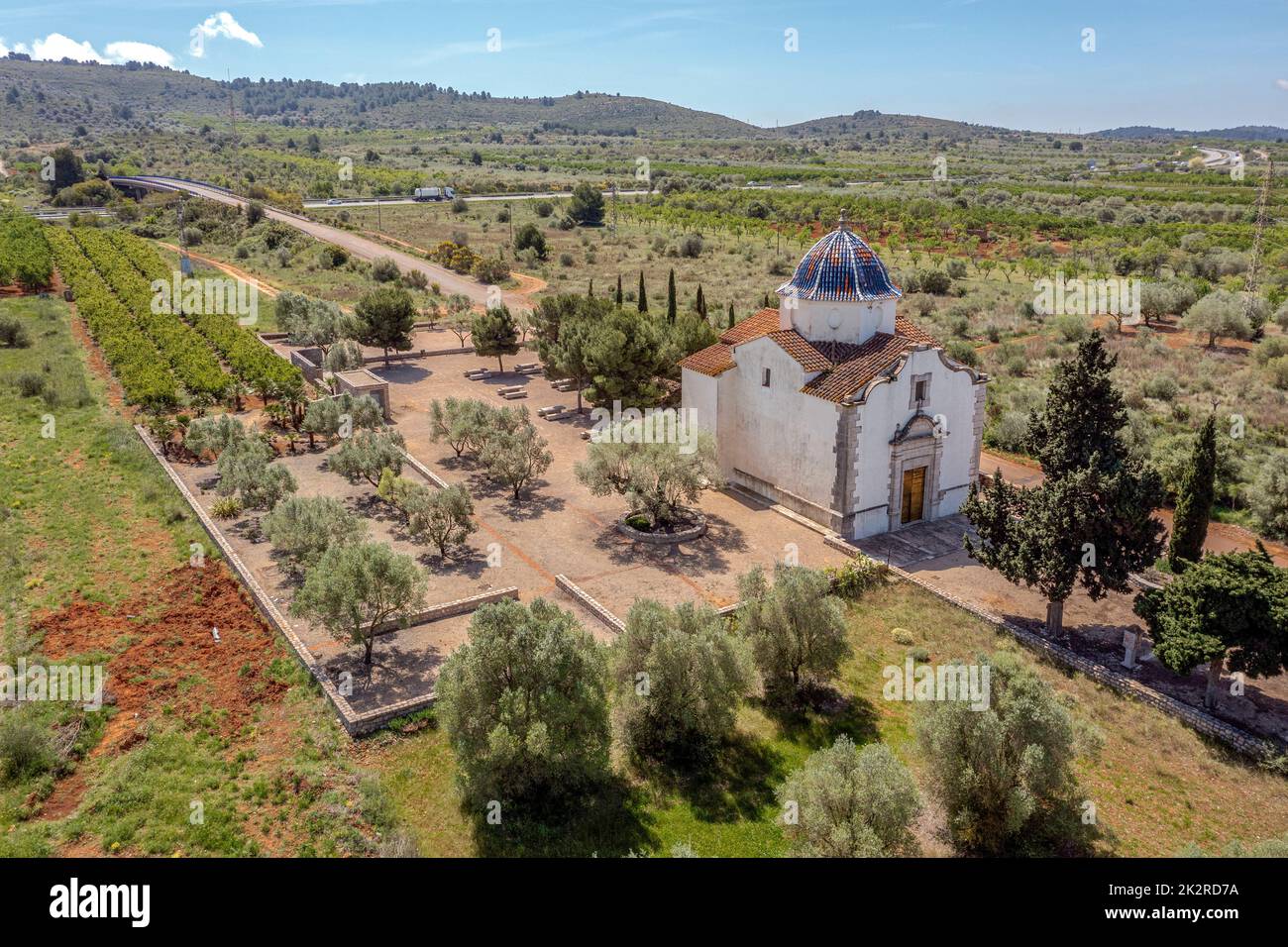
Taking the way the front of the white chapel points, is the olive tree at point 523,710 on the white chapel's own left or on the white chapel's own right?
on the white chapel's own right

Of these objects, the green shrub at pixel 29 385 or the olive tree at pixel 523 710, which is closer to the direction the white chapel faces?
the olive tree

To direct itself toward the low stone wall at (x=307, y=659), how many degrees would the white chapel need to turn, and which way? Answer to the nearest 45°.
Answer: approximately 90° to its right

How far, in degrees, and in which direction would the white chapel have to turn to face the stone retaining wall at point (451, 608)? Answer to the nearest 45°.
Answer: approximately 90° to its right

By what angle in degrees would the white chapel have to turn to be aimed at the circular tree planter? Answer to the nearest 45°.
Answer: approximately 90° to its right

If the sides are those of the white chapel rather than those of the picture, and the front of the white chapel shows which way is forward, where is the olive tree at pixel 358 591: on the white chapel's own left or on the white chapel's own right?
on the white chapel's own right

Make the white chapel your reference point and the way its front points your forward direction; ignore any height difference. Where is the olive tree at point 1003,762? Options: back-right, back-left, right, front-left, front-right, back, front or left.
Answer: front-right

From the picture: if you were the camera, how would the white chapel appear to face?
facing the viewer and to the right of the viewer

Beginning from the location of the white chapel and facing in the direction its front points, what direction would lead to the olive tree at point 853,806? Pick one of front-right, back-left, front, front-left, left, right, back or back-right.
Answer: front-right
